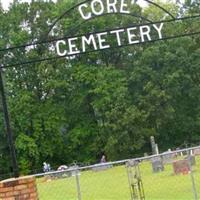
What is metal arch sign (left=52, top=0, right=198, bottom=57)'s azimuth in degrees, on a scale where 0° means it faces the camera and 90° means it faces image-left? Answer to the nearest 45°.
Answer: approximately 0°

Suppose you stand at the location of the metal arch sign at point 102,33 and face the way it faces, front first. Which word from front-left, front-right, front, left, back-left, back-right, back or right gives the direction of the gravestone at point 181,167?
back
